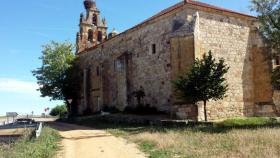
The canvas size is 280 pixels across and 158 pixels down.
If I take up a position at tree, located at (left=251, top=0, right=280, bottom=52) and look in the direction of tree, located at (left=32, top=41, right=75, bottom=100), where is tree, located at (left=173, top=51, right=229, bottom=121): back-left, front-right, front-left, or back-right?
front-left

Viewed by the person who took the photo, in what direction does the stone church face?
facing away from the viewer and to the left of the viewer

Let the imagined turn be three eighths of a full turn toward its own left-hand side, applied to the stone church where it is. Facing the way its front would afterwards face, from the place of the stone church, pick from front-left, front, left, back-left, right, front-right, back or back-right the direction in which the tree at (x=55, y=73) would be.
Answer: back-right

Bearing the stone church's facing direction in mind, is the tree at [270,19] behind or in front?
behind
